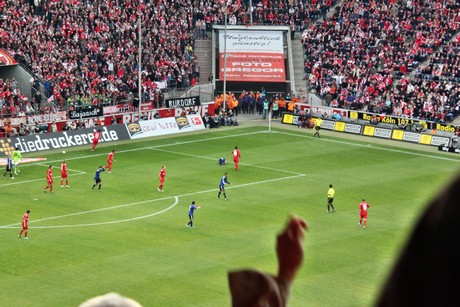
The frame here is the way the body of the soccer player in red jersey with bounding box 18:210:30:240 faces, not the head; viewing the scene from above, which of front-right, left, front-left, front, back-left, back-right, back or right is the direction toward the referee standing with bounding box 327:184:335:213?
front-right

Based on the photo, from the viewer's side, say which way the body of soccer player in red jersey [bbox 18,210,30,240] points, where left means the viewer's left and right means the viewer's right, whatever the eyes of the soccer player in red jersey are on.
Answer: facing away from the viewer and to the right of the viewer

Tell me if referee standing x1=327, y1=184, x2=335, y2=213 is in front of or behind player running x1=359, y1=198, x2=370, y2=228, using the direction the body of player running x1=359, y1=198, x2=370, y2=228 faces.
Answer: in front

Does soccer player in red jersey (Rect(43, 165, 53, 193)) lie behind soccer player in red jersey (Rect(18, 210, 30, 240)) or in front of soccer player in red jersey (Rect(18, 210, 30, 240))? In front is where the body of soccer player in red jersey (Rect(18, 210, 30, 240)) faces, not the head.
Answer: in front

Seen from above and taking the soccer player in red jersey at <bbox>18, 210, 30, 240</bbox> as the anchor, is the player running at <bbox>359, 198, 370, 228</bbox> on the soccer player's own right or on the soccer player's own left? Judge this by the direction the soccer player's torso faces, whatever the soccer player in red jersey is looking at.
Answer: on the soccer player's own right

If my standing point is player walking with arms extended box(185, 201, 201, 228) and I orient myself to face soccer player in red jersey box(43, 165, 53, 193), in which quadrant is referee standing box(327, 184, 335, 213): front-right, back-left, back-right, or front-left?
back-right
